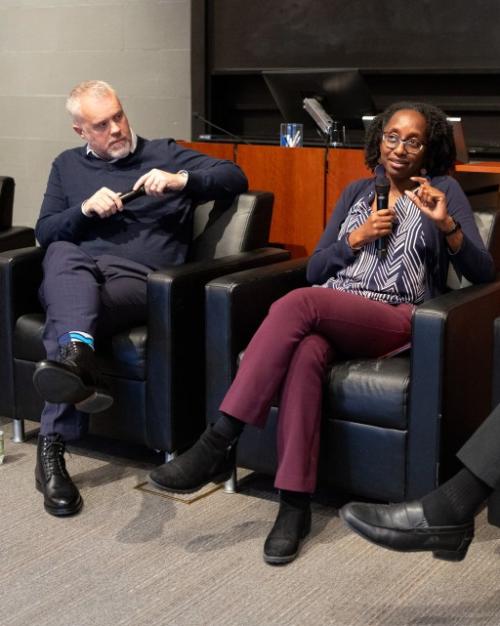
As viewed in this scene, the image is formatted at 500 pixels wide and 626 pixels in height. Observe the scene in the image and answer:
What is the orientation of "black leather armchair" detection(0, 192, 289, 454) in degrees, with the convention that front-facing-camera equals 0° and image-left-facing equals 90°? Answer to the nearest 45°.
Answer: approximately 45°

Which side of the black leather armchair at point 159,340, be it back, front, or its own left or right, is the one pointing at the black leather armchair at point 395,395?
left

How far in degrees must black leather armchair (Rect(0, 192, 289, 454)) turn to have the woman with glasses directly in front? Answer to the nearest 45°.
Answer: approximately 90° to its left

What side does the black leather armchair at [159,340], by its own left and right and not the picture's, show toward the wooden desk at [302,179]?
back

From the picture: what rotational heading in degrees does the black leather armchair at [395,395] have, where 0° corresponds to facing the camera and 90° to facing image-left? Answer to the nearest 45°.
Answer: approximately 45°

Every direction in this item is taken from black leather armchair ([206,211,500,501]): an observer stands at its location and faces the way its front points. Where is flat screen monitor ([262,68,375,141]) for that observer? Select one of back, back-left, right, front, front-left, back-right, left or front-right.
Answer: back-right

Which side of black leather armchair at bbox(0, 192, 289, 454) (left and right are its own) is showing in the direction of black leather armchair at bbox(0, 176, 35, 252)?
right
